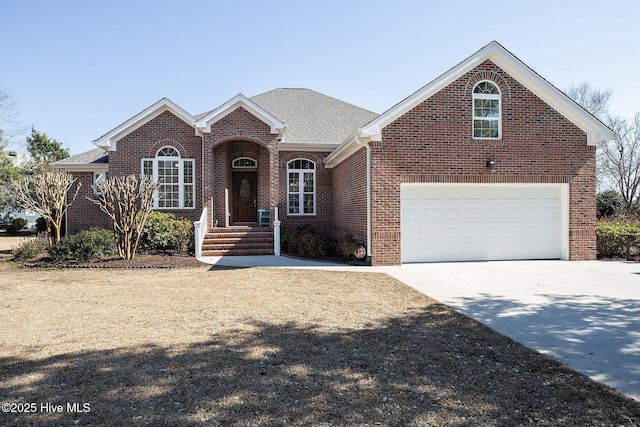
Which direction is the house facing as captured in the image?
toward the camera

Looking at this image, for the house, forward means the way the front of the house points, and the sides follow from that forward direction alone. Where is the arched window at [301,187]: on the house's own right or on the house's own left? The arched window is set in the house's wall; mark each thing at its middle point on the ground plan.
on the house's own right

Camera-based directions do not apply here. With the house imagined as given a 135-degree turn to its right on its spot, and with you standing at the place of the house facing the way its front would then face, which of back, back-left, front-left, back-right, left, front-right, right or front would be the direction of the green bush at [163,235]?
front-left

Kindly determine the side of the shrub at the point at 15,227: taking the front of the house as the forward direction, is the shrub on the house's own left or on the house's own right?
on the house's own right

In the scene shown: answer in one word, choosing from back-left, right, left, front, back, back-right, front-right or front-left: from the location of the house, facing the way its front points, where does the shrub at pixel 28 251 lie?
right

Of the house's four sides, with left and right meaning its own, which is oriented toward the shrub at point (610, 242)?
left

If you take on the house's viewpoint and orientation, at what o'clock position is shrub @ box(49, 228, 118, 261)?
The shrub is roughly at 3 o'clock from the house.

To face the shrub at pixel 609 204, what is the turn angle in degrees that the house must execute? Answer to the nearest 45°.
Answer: approximately 135° to its left

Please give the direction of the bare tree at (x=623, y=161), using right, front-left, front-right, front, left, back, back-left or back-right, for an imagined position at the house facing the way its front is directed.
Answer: back-left

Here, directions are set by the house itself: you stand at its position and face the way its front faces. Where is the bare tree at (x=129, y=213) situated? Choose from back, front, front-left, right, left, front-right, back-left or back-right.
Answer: right

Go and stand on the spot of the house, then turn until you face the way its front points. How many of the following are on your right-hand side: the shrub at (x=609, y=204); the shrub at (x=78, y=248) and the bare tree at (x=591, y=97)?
1
